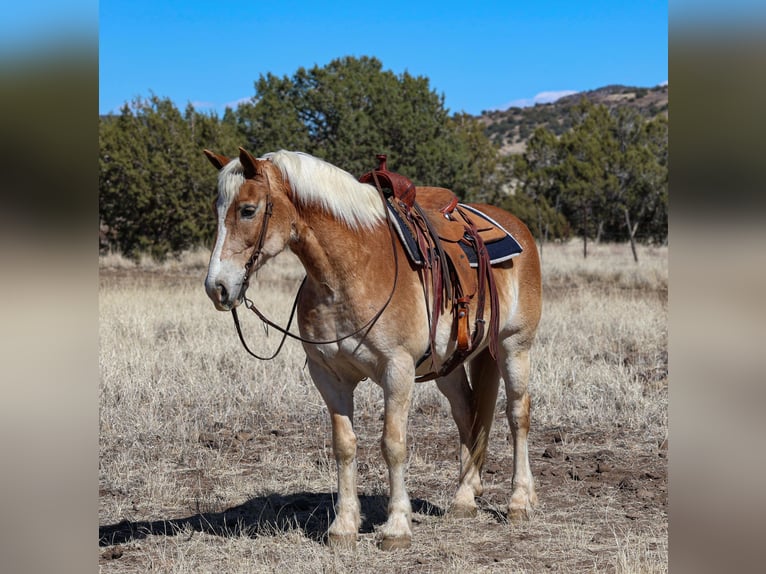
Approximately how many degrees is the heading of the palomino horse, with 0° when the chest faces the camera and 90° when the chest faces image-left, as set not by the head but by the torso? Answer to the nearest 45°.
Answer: approximately 45°

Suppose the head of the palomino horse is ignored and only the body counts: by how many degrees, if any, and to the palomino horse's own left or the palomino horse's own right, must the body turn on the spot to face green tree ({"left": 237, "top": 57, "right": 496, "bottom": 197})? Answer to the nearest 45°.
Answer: approximately 135° to the palomino horse's own right

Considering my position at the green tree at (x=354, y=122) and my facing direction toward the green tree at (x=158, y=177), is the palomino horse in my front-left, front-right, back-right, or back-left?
front-left

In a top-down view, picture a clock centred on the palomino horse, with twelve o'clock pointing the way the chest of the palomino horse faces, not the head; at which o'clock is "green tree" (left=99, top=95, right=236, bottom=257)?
The green tree is roughly at 4 o'clock from the palomino horse.
